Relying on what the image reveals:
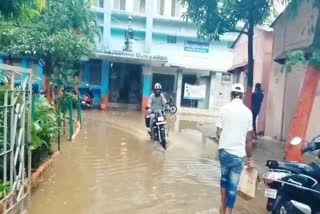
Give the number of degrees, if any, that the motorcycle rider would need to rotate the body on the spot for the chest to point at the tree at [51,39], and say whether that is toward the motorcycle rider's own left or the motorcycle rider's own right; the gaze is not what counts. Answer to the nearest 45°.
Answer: approximately 135° to the motorcycle rider's own right

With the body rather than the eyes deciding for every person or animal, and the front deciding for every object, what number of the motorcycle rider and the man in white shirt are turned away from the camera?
1

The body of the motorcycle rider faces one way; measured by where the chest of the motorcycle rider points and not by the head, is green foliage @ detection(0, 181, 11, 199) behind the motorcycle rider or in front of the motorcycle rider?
in front

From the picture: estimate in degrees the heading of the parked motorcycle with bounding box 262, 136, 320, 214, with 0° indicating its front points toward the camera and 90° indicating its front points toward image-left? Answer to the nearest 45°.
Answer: approximately 225°

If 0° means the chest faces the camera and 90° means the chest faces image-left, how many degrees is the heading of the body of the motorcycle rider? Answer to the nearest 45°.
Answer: approximately 0°

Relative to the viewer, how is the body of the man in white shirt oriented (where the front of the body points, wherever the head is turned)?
away from the camera

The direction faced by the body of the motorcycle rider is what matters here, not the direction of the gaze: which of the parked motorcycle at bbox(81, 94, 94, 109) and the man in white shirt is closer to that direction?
the man in white shirt
